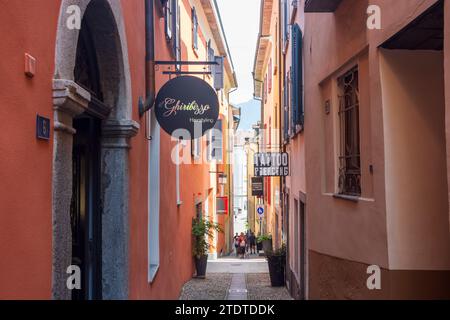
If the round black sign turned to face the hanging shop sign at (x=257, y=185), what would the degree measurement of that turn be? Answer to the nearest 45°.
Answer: approximately 180°

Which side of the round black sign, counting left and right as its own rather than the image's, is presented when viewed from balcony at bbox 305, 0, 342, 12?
left

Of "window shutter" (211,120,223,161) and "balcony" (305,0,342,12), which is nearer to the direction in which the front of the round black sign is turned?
the balcony

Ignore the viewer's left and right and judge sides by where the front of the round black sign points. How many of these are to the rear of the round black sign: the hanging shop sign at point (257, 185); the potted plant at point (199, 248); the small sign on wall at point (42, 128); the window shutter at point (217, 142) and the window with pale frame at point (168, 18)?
4

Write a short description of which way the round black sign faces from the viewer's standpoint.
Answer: facing the viewer

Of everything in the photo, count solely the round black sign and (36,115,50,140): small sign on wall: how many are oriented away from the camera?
0

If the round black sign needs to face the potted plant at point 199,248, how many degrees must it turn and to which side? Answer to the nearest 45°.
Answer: approximately 180°

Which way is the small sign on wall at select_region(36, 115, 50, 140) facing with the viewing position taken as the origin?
facing the viewer and to the right of the viewer

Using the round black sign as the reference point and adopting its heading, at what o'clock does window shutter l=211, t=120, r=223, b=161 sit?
The window shutter is roughly at 6 o'clock from the round black sign.
